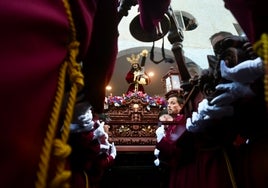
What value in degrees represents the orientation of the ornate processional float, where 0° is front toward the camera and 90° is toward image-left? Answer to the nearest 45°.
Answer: approximately 0°
